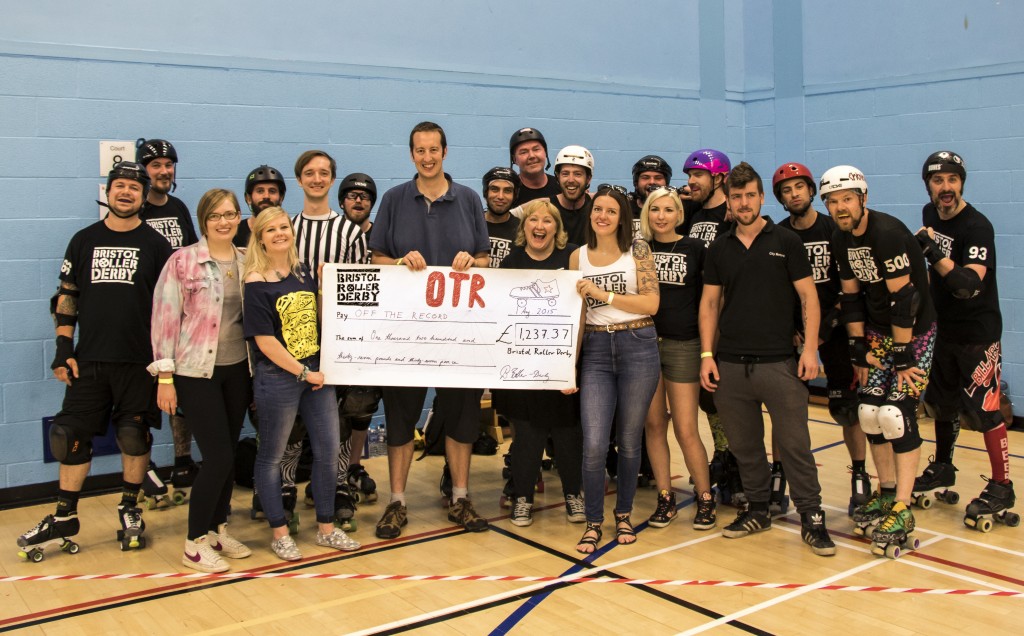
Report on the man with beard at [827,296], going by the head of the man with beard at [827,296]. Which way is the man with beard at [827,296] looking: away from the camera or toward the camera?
toward the camera

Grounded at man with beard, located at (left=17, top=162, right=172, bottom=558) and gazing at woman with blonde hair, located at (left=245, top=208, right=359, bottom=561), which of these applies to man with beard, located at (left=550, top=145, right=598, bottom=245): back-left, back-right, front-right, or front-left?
front-left

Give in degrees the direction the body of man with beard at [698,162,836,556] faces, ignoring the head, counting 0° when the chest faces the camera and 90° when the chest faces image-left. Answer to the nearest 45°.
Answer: approximately 0°

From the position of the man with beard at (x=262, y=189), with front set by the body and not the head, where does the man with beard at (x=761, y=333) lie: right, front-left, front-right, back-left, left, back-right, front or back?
front-left

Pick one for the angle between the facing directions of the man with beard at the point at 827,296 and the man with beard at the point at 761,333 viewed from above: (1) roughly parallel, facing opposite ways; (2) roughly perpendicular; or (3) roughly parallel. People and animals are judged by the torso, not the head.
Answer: roughly parallel

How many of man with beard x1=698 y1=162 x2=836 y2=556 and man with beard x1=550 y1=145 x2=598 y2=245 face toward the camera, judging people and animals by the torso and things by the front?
2

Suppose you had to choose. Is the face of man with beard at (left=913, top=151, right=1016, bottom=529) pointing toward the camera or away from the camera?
toward the camera

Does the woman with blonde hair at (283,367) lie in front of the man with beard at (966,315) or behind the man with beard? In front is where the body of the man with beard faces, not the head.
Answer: in front

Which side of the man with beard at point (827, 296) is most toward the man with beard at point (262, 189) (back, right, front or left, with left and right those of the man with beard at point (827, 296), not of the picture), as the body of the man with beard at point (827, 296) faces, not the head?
right

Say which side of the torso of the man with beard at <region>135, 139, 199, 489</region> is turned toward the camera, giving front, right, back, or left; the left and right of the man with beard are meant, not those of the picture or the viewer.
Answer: front

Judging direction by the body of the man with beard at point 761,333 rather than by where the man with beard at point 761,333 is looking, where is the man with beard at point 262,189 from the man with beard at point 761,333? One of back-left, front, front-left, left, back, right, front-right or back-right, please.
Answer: right
